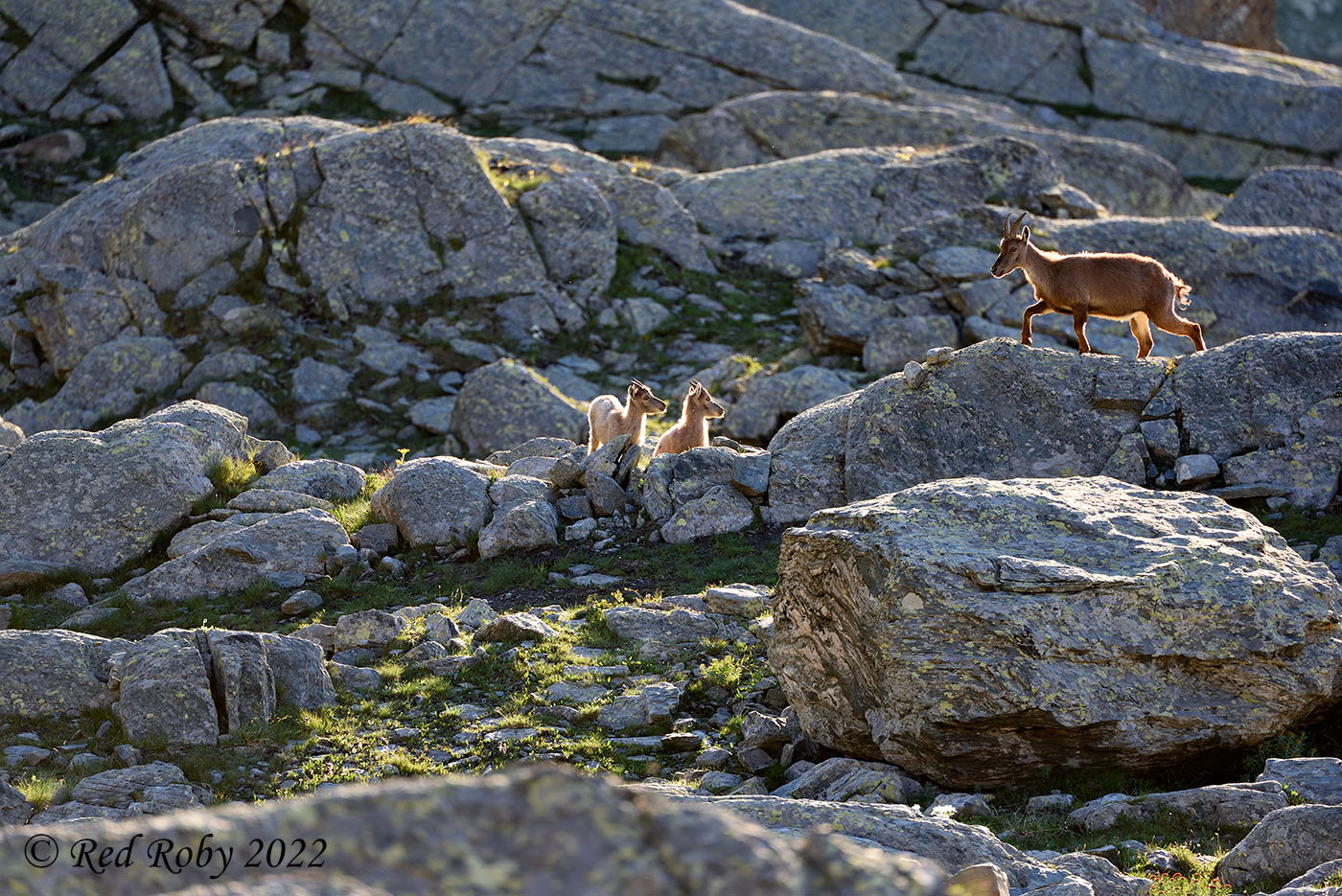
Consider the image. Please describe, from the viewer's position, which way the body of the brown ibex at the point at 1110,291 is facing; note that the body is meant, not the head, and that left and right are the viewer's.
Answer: facing to the left of the viewer

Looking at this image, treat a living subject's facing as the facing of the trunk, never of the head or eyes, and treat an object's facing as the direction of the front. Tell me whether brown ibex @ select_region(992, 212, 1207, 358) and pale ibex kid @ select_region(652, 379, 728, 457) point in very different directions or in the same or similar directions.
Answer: very different directions

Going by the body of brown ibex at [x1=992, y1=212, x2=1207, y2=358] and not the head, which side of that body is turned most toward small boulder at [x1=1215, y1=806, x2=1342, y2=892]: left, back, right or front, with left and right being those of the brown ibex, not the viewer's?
left

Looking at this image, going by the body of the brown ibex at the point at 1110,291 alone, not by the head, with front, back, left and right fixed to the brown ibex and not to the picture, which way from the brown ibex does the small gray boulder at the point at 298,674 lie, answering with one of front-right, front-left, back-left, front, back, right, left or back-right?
front-left

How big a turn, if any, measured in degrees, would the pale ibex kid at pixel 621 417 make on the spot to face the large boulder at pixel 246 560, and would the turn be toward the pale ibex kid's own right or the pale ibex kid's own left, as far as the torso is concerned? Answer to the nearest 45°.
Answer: approximately 135° to the pale ibex kid's own right

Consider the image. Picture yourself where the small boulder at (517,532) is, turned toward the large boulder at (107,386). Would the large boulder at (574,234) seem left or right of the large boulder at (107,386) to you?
right

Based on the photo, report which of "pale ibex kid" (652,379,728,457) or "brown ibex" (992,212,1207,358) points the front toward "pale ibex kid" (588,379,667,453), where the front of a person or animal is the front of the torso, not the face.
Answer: the brown ibex

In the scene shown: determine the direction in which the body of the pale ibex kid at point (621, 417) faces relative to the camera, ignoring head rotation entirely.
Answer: to the viewer's right

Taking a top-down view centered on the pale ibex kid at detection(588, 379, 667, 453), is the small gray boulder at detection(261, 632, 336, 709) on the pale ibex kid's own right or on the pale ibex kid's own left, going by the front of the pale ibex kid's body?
on the pale ibex kid's own right

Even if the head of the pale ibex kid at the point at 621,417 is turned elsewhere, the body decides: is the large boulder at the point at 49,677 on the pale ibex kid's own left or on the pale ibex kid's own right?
on the pale ibex kid's own right

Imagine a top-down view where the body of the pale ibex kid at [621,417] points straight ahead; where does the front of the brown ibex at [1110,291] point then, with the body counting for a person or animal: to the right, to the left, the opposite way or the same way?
the opposite way

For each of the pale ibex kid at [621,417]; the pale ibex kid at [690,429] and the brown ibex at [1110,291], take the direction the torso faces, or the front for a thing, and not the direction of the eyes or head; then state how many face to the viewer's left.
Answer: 1

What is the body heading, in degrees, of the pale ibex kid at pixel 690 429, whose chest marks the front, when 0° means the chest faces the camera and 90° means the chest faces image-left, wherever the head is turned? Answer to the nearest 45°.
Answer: approximately 270°
